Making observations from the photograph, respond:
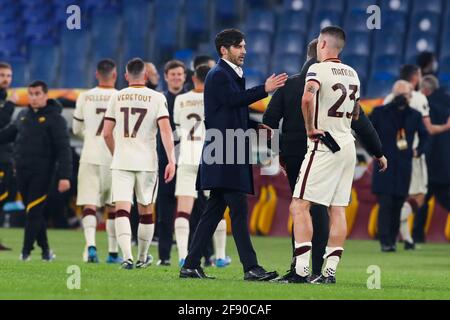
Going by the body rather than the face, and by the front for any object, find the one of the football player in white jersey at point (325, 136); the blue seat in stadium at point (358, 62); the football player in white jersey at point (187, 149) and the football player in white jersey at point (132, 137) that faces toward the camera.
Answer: the blue seat in stadium

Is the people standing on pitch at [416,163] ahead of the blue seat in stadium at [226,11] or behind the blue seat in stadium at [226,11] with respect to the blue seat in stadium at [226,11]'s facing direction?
ahead

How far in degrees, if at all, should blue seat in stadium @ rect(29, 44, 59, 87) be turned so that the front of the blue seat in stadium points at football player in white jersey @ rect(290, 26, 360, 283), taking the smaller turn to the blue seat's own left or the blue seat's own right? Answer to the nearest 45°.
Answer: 0° — it already faces them

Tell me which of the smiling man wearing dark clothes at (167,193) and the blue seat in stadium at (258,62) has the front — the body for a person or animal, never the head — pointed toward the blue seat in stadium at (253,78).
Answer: the blue seat in stadium at (258,62)

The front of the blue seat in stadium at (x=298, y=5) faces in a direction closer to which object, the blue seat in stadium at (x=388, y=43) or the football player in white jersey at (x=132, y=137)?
the football player in white jersey

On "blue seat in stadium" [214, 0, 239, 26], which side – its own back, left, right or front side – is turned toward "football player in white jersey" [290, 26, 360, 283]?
front

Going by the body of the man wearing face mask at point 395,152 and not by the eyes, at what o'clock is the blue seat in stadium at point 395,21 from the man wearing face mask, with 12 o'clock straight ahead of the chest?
The blue seat in stadium is roughly at 6 o'clock from the man wearing face mask.

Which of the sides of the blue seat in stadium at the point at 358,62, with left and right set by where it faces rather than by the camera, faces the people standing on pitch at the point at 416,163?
front

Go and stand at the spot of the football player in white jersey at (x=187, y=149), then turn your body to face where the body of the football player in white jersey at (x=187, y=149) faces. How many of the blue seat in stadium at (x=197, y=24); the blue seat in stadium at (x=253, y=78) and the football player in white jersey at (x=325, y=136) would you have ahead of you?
2

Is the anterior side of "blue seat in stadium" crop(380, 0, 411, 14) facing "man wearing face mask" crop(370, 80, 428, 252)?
yes

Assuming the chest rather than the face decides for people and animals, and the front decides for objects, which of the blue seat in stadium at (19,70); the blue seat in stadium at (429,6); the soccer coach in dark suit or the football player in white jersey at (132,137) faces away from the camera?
the football player in white jersey
